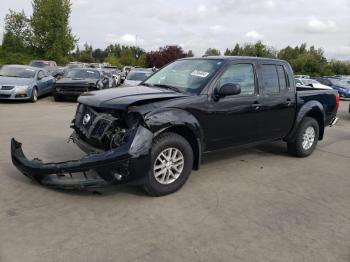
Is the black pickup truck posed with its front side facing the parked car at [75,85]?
no

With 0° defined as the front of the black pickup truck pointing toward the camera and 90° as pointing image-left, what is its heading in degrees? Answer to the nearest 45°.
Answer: approximately 45°

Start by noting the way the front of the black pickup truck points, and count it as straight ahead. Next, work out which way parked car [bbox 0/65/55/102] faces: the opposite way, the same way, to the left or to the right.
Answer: the same way

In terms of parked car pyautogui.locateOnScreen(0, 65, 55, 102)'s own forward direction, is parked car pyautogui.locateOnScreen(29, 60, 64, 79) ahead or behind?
behind

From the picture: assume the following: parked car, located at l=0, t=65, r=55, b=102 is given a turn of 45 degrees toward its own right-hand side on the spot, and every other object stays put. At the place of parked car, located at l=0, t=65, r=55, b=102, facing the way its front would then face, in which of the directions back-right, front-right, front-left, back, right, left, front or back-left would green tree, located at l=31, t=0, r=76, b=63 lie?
right

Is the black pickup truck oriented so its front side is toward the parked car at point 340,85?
no

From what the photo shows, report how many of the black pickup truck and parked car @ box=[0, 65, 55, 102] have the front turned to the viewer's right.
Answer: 0

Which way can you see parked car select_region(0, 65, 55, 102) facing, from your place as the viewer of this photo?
facing the viewer and to the left of the viewer

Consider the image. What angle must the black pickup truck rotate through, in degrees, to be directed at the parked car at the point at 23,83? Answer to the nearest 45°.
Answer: approximately 90° to its right

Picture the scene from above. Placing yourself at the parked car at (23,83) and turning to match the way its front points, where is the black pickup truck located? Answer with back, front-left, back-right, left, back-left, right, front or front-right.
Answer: front-left

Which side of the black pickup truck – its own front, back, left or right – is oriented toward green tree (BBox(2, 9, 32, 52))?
right

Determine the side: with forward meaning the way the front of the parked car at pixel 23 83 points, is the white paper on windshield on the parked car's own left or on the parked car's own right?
on the parked car's own left
